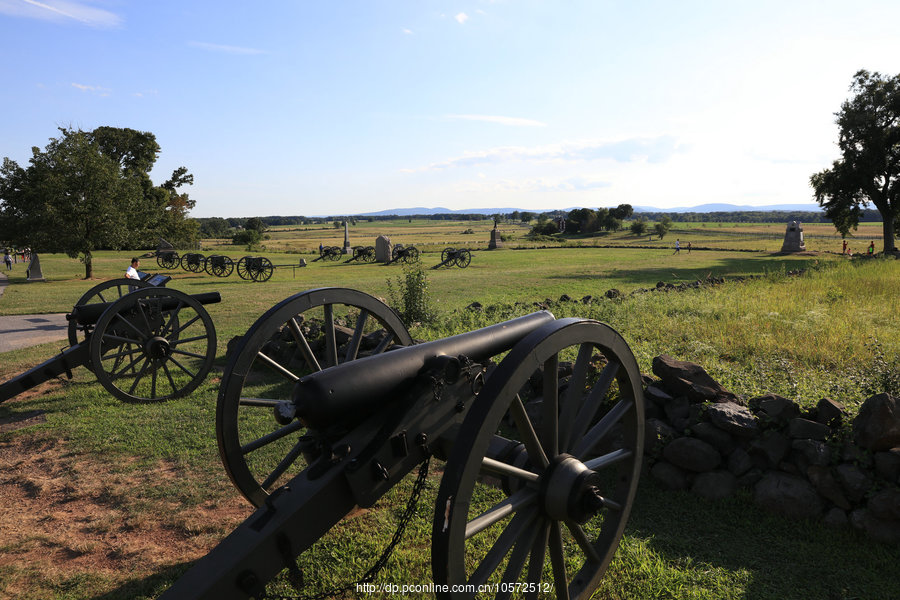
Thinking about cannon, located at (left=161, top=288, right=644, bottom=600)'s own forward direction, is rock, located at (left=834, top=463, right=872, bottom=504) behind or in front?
in front

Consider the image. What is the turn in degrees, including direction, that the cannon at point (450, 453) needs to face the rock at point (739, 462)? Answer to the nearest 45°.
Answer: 0° — it already faces it

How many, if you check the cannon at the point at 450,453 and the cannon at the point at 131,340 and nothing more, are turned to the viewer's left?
0

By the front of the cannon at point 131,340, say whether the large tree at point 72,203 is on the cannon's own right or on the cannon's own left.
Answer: on the cannon's own left

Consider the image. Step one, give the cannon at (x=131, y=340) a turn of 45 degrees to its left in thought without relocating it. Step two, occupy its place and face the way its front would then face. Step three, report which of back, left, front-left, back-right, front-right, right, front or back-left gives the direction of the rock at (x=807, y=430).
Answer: right

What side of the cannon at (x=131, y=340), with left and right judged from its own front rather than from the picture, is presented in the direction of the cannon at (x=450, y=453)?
right

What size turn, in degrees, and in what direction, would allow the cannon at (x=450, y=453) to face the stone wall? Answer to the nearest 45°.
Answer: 0° — it already faces it

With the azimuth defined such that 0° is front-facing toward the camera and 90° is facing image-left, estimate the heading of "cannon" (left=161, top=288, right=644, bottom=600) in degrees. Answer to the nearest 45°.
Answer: approximately 225°

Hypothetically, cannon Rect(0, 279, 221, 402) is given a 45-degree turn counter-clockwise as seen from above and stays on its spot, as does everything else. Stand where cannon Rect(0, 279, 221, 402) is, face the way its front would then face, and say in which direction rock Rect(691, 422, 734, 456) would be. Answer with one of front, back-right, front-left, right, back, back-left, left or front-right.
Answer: right

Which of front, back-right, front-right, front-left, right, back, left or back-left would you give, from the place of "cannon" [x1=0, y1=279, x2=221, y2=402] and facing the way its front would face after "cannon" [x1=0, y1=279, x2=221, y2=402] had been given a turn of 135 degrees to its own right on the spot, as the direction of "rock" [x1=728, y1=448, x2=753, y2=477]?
left

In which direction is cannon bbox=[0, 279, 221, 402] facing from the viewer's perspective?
to the viewer's right

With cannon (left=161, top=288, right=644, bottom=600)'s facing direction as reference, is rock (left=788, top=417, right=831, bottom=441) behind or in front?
in front
